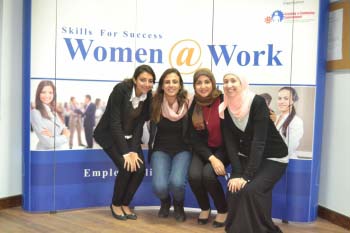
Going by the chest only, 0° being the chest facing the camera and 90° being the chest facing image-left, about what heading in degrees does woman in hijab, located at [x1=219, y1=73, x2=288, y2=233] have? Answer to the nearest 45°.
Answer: approximately 45°

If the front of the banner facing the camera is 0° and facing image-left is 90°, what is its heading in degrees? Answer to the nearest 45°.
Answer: approximately 0°

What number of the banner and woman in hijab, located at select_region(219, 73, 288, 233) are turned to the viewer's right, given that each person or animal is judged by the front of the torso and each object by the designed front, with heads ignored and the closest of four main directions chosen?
0

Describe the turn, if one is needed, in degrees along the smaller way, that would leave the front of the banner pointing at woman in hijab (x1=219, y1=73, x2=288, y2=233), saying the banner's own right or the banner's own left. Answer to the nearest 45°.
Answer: approximately 45° to the banner's own left

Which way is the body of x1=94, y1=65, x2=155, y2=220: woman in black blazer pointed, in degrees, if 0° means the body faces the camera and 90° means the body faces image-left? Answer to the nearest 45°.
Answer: approximately 315°
